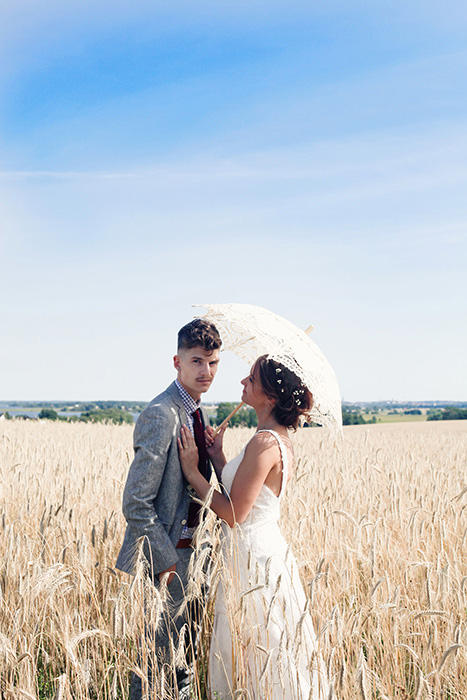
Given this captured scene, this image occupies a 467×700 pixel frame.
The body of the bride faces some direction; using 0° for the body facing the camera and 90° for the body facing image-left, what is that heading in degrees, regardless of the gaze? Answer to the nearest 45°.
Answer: approximately 90°

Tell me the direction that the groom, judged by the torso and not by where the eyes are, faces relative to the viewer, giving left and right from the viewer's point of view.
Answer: facing the viewer and to the right of the viewer

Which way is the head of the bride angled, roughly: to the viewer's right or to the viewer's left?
to the viewer's left

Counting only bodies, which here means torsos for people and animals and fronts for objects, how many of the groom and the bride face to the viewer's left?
1
